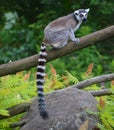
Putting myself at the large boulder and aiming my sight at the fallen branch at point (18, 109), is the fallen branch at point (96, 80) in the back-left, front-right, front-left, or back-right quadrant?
back-right

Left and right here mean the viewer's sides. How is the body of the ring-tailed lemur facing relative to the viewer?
facing to the right of the viewer

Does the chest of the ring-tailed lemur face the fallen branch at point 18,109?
no
